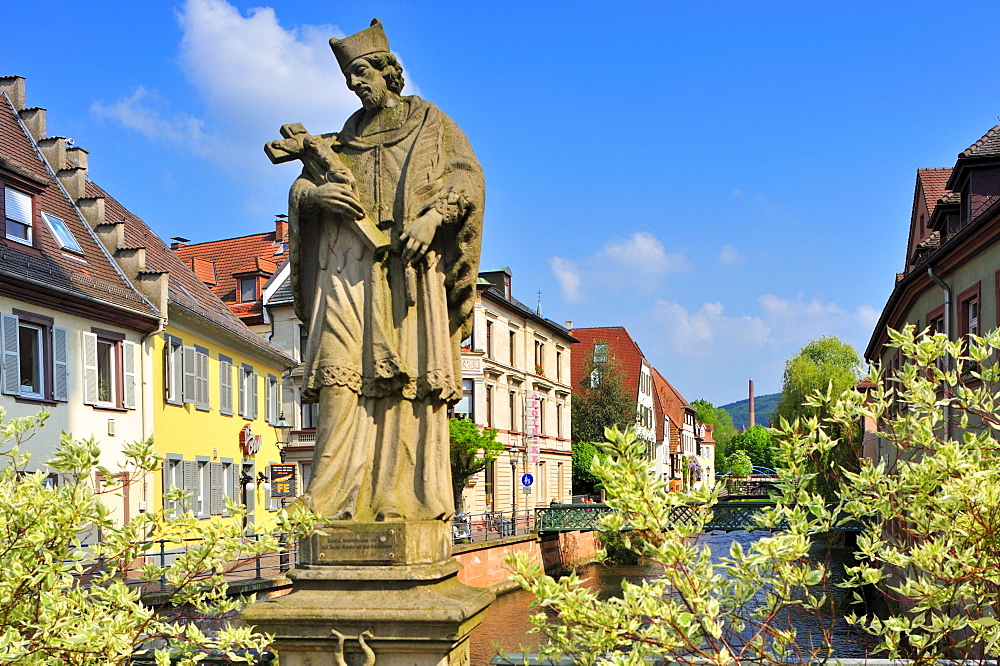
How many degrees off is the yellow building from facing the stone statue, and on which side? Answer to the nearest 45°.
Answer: approximately 45° to its right

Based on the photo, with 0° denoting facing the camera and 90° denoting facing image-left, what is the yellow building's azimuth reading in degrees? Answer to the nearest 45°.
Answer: approximately 315°

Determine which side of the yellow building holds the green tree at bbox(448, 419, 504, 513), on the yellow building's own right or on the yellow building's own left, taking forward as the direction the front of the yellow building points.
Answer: on the yellow building's own left

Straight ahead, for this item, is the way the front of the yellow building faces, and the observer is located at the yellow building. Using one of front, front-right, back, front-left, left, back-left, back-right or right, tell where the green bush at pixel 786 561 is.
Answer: front-right

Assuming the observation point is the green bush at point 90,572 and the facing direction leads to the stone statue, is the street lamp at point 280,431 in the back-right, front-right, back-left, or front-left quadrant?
front-left

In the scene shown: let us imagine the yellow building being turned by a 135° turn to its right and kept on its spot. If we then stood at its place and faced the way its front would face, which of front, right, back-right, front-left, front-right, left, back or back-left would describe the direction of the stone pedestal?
left

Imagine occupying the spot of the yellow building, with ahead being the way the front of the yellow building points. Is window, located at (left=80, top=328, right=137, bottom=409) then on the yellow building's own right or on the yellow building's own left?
on the yellow building's own right
